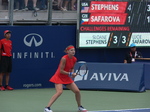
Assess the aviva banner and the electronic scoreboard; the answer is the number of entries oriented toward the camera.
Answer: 2

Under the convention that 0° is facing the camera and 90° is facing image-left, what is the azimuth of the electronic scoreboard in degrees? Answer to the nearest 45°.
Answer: approximately 0°

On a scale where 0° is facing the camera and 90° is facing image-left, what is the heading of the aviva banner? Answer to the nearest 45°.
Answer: approximately 0°
